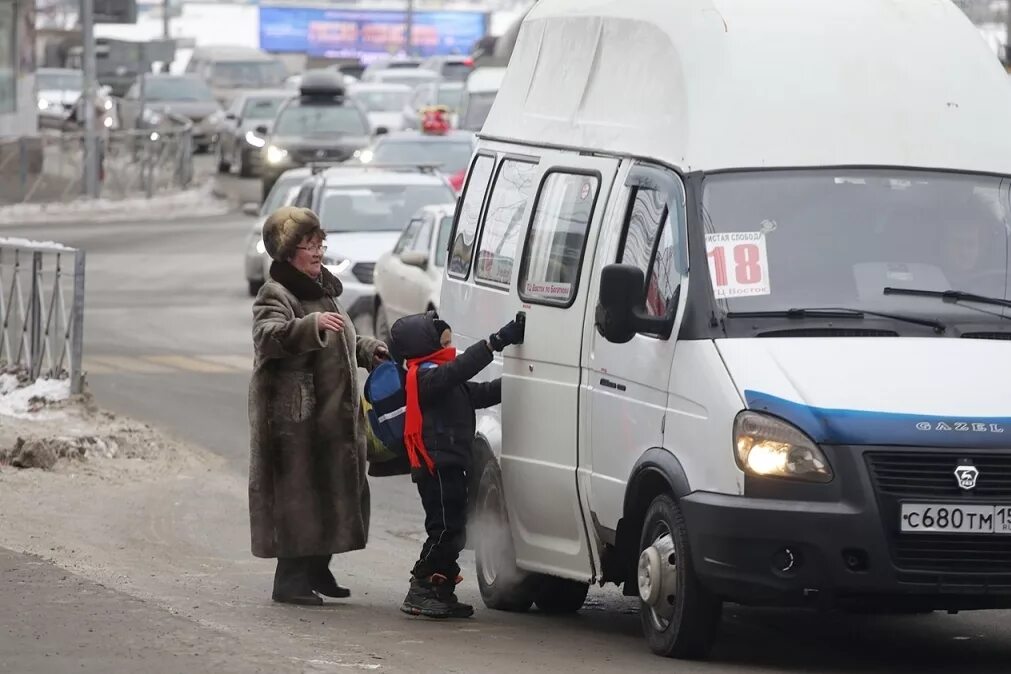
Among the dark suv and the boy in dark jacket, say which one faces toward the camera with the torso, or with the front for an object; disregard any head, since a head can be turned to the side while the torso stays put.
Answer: the dark suv

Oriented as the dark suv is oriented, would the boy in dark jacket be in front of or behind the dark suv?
in front

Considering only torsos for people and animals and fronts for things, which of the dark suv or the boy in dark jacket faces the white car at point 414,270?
the dark suv

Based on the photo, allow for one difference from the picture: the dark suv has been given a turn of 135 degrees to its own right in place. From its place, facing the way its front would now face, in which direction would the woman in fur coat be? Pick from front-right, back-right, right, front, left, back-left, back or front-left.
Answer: back-left

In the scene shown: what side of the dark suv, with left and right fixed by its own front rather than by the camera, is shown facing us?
front

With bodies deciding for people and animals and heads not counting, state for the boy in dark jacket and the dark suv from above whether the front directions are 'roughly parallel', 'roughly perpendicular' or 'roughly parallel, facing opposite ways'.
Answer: roughly perpendicular

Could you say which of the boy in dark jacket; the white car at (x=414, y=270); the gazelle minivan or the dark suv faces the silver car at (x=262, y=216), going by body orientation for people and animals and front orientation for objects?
the dark suv

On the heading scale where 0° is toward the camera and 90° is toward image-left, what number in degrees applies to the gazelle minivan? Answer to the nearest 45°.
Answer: approximately 315°

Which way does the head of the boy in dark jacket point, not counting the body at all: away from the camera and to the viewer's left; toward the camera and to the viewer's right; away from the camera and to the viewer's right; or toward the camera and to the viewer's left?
away from the camera and to the viewer's right

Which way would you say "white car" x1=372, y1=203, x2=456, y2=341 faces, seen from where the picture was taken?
facing the viewer and to the left of the viewer

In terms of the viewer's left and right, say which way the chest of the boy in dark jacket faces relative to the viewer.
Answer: facing to the right of the viewer

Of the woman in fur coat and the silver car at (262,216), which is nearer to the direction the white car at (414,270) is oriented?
the woman in fur coat

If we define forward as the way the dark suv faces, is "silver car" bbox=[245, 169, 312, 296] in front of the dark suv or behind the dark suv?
in front

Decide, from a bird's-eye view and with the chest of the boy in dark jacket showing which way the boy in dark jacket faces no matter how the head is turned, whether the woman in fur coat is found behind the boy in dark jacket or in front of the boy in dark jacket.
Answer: behind

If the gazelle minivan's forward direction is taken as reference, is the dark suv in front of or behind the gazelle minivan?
behind
